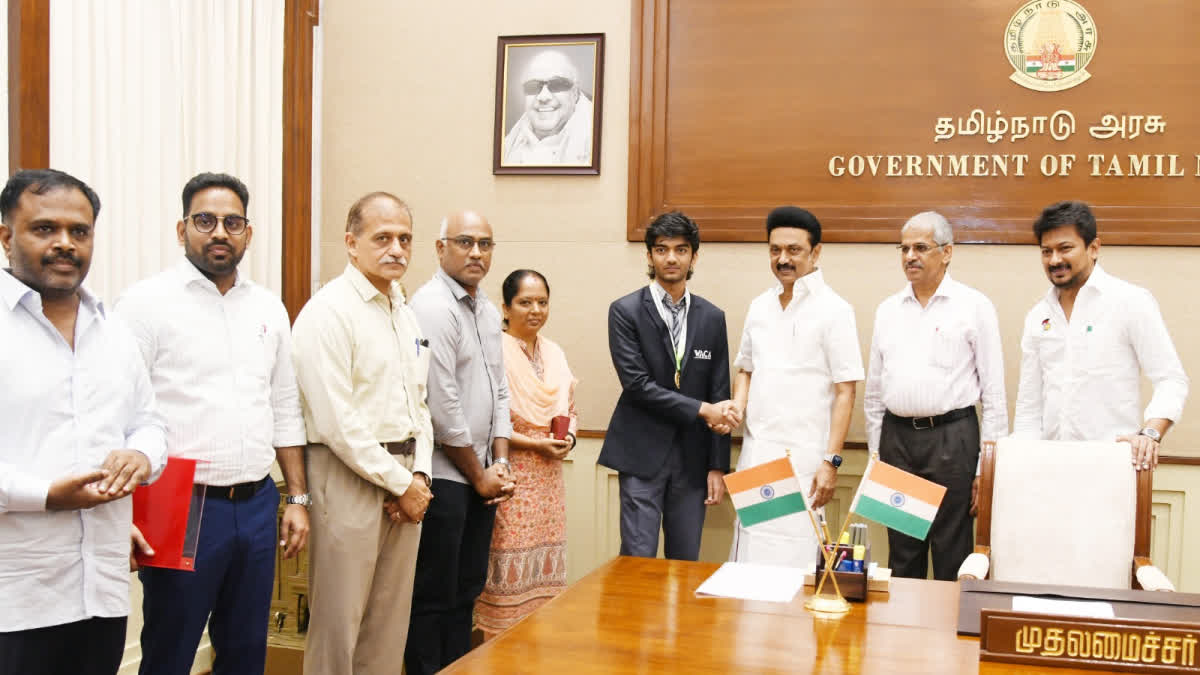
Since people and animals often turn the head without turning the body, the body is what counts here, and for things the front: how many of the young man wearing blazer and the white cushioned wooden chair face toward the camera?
2

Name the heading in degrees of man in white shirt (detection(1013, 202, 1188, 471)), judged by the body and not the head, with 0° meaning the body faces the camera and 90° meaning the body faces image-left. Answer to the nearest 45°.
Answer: approximately 45°

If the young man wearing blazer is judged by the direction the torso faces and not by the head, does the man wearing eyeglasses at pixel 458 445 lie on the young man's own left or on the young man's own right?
on the young man's own right

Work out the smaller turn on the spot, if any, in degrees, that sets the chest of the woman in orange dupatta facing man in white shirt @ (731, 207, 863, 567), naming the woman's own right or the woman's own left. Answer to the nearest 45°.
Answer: approximately 45° to the woman's own left

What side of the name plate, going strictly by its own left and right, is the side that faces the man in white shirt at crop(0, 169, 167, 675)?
right

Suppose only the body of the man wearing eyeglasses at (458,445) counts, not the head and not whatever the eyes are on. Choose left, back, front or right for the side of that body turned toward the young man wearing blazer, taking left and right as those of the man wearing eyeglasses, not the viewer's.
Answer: left

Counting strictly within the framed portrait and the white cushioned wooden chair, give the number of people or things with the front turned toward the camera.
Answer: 2
